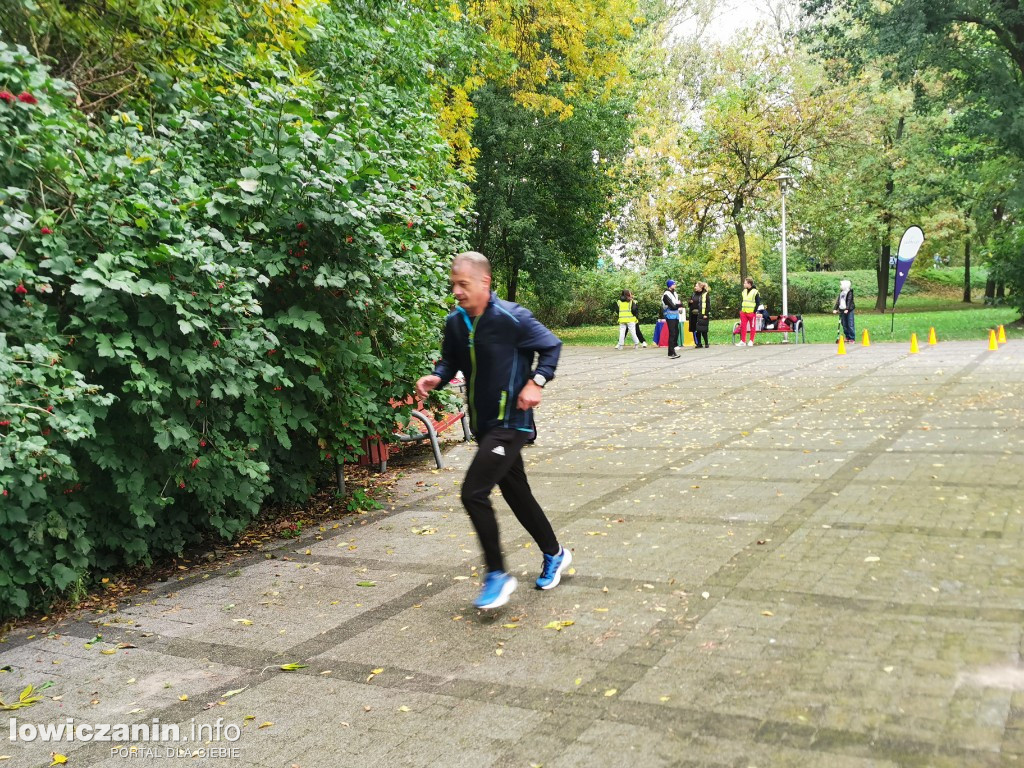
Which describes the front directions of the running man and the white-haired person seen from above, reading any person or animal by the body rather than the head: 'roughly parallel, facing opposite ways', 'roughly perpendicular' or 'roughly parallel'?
roughly parallel

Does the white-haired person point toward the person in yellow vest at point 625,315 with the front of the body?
no

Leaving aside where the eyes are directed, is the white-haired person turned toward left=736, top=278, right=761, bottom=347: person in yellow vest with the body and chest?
no

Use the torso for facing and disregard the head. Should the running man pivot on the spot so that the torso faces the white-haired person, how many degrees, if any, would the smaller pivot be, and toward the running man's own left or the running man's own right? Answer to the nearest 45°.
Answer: approximately 180°

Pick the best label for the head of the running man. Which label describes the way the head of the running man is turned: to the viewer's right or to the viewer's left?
to the viewer's left

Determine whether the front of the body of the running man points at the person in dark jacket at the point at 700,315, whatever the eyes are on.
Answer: no

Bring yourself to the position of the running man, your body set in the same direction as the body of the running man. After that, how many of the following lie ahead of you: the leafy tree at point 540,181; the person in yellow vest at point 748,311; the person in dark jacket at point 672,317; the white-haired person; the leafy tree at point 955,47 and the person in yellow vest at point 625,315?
0

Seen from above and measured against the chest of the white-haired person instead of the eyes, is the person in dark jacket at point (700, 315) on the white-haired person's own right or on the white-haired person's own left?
on the white-haired person's own right

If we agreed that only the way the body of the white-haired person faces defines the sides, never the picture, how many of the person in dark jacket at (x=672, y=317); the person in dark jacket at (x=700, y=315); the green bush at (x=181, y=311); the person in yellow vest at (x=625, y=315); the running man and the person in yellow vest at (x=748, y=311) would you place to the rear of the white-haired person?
0

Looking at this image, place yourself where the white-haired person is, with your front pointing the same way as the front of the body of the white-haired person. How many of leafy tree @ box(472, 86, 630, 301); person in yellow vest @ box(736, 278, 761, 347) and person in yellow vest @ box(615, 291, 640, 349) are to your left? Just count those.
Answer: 0

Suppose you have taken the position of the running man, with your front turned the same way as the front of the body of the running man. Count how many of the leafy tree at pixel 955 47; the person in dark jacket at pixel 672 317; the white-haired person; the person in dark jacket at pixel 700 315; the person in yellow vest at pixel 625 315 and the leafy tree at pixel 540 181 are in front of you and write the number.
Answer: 0

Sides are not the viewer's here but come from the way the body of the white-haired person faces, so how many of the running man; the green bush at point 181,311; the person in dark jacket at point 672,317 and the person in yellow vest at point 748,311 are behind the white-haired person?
0

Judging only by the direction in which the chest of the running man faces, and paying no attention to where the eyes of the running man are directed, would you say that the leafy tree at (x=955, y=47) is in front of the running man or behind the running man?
behind

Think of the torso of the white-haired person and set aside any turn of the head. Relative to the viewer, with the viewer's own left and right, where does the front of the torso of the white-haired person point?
facing the viewer and to the left of the viewer

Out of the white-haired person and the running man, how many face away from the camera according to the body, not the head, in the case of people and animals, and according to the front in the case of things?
0
